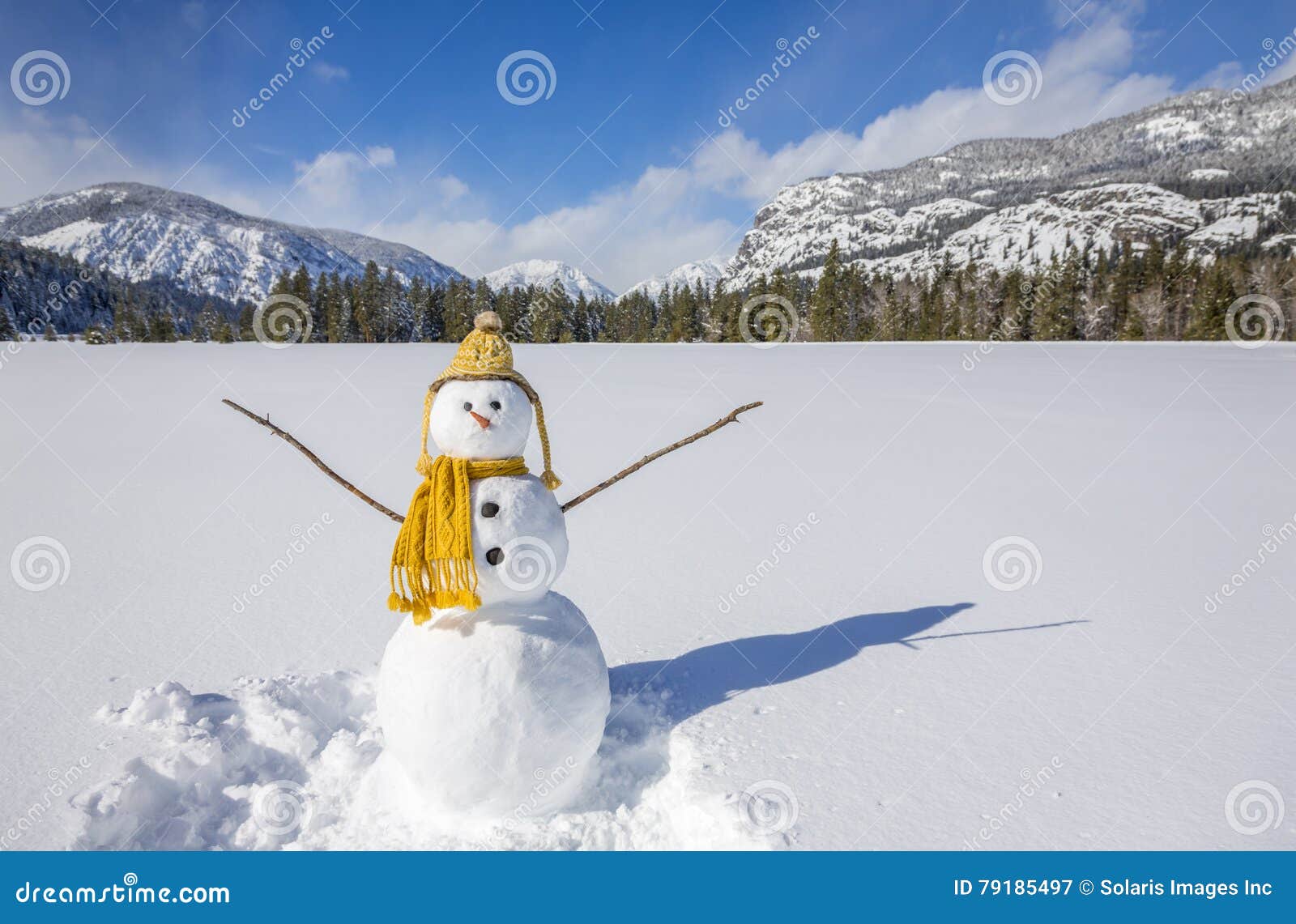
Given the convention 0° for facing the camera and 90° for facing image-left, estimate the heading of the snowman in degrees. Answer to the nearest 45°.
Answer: approximately 0°
